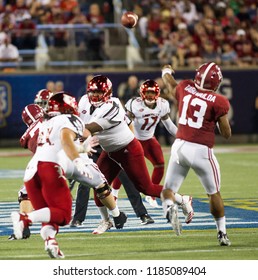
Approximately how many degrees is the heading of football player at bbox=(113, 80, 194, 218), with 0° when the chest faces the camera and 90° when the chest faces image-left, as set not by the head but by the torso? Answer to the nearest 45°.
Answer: approximately 0°

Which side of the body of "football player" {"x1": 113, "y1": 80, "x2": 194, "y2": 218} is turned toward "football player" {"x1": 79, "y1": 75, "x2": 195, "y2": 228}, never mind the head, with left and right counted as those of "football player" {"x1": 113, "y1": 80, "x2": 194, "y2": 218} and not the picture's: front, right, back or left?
front

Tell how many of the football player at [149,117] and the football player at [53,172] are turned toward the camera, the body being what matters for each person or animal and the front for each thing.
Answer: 1

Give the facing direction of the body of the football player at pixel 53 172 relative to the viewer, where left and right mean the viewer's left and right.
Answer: facing away from the viewer and to the right of the viewer

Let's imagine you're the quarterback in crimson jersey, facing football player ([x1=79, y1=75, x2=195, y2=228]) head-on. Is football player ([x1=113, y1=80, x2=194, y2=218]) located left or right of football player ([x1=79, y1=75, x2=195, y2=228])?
right

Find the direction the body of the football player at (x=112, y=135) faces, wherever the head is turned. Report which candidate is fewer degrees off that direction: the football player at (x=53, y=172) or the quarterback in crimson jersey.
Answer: the football player

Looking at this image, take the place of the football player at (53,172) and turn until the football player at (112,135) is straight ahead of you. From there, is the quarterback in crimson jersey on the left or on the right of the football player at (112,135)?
right

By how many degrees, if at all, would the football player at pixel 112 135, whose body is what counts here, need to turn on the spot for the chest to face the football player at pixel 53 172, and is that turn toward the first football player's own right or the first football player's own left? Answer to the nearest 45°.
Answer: approximately 45° to the first football player's own left

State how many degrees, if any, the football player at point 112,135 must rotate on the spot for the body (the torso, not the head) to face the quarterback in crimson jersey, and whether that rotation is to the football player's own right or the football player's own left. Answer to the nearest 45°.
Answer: approximately 90° to the football player's own left
